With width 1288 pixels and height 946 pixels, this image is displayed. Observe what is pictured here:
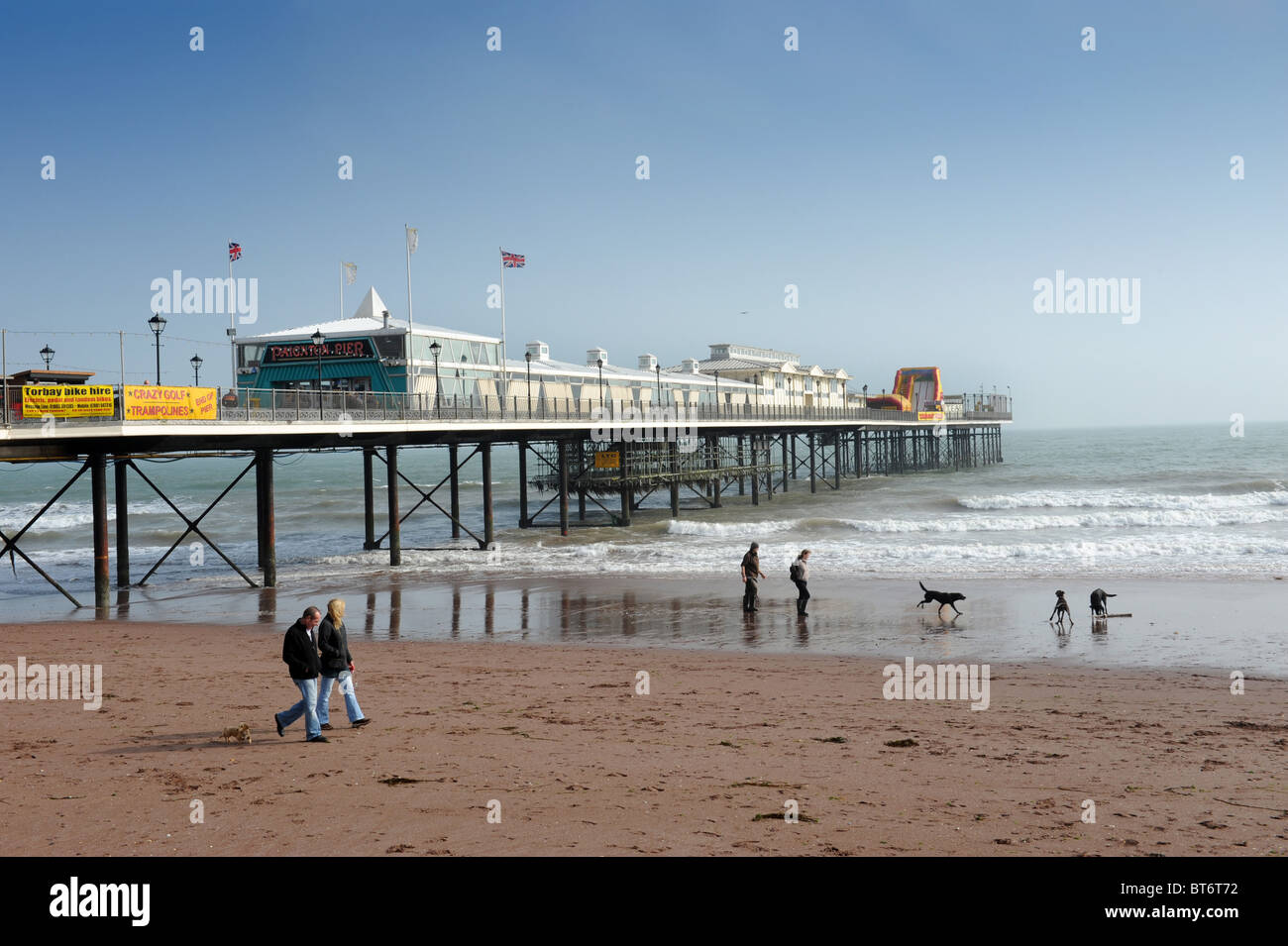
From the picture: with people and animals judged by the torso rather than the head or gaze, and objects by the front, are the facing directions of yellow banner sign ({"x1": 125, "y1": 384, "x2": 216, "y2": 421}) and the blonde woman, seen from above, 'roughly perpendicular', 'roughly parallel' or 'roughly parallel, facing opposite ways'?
roughly perpendicular

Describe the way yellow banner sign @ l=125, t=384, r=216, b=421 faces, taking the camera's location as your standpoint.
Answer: facing the viewer

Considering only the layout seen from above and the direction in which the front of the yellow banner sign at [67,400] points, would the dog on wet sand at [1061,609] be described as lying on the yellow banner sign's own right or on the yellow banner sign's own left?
on the yellow banner sign's own left

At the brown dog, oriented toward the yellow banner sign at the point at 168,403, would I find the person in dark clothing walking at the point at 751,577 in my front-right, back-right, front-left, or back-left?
front-right

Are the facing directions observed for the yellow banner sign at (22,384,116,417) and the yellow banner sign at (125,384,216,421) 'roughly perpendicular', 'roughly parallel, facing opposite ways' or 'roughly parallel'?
roughly parallel

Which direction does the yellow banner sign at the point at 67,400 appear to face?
toward the camera

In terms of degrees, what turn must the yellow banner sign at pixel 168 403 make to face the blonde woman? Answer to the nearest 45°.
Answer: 0° — it already faces them

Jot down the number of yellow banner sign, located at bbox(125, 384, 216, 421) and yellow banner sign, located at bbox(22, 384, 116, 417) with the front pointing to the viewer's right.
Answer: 0

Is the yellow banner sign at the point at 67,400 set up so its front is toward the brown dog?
yes
